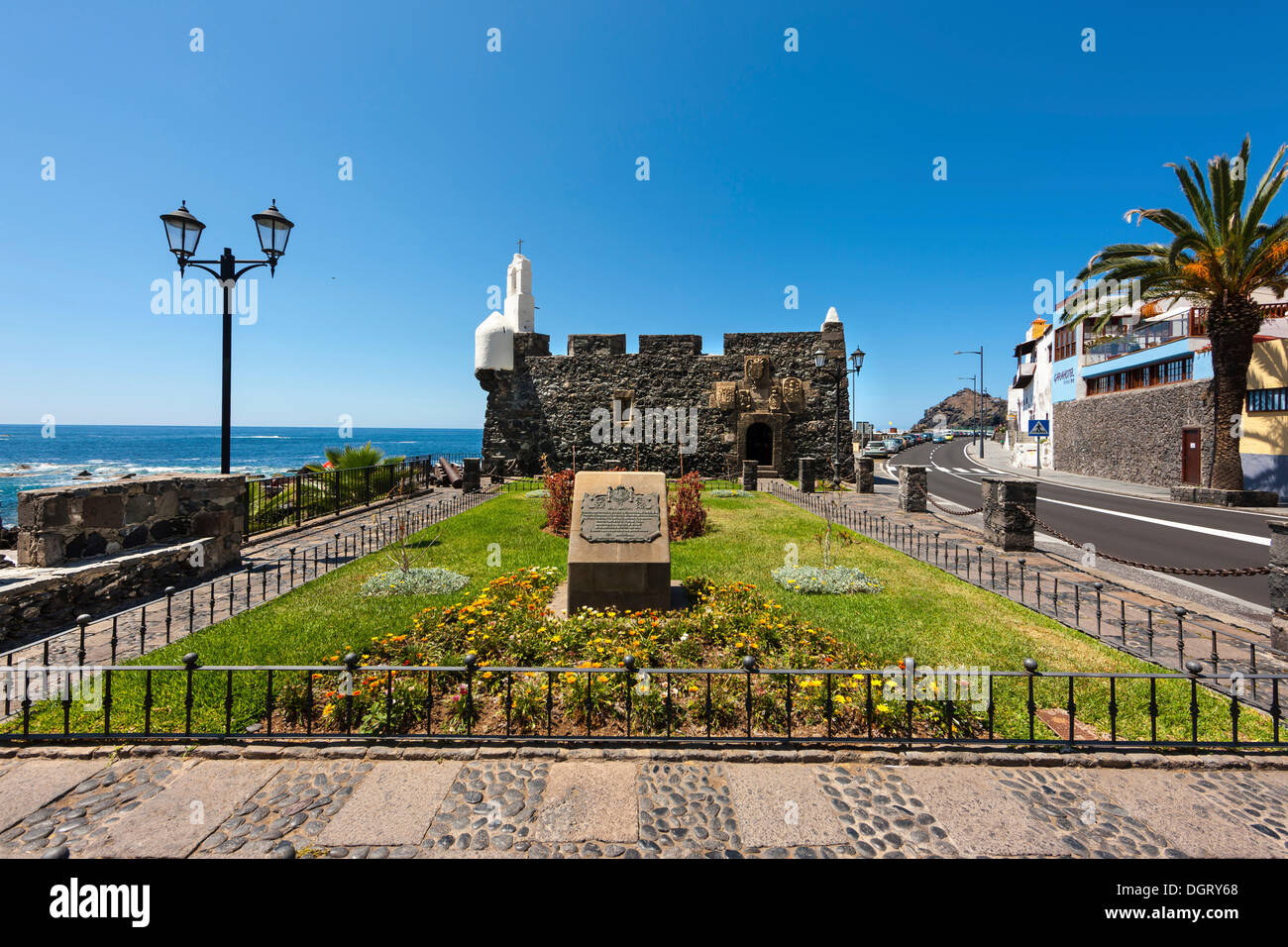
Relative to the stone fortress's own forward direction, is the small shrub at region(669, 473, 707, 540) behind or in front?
in front

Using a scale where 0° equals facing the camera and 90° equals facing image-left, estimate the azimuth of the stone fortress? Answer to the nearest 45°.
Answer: approximately 0°

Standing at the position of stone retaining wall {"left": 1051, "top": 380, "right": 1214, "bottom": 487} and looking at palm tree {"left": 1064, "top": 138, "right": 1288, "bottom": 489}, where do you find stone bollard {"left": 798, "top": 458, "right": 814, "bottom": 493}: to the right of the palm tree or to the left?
right

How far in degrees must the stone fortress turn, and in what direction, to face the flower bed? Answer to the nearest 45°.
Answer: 0° — it already faces it

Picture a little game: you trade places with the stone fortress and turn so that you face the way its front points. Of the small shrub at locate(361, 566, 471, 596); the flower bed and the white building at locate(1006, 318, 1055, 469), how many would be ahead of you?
2

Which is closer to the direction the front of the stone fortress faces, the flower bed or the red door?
the flower bed

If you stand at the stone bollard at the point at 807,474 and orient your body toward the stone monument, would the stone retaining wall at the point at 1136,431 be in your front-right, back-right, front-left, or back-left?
back-left

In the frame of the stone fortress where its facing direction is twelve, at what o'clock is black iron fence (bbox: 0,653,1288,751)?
The black iron fence is roughly at 12 o'clock from the stone fortress.

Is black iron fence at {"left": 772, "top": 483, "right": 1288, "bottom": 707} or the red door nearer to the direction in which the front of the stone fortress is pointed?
the black iron fence

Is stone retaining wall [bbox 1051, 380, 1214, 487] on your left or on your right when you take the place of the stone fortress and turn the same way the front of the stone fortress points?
on your left
